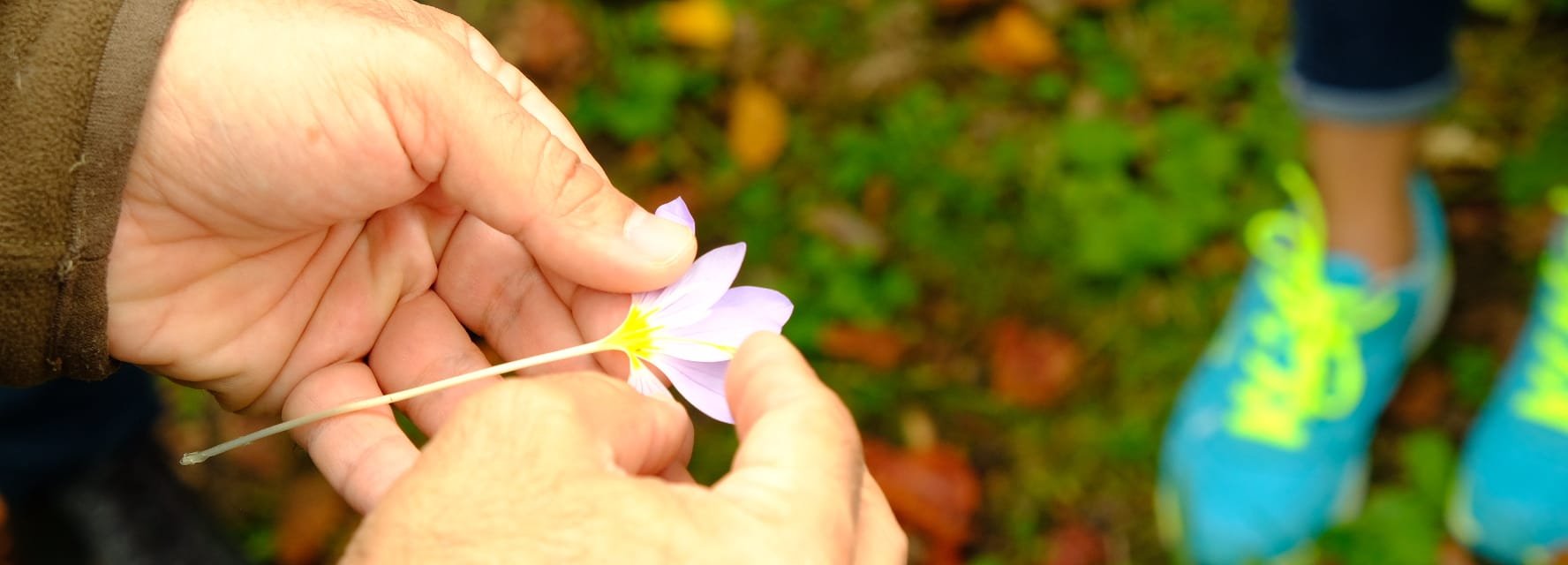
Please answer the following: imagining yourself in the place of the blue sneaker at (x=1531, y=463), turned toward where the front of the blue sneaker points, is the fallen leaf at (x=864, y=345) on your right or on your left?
on your right

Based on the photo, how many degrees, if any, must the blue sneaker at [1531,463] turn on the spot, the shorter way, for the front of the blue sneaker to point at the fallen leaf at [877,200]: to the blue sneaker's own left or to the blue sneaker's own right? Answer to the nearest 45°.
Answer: approximately 90° to the blue sneaker's own right

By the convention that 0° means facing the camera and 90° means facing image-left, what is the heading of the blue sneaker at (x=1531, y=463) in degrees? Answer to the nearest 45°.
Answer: approximately 0°

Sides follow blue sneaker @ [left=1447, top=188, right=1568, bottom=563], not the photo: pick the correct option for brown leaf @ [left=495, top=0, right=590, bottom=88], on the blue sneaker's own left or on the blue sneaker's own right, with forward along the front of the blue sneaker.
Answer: on the blue sneaker's own right

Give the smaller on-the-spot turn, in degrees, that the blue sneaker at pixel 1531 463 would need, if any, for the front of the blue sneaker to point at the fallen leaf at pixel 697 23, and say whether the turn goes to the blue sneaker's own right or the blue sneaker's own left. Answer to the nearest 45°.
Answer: approximately 90° to the blue sneaker's own right

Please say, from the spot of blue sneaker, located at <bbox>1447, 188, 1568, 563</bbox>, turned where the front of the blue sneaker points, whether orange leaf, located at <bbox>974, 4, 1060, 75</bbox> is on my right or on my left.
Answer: on my right

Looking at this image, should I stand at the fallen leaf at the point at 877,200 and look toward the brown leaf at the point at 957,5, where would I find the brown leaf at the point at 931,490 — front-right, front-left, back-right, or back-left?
back-right

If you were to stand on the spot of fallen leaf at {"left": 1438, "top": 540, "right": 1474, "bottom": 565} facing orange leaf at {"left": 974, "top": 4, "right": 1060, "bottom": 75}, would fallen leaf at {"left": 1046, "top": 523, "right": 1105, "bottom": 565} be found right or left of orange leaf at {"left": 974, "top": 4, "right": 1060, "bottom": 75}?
left

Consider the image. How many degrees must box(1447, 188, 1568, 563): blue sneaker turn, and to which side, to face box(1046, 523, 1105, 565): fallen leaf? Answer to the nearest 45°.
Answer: approximately 45° to its right

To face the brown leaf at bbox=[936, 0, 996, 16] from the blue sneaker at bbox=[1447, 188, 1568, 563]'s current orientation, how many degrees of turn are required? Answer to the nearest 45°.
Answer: approximately 90° to its right

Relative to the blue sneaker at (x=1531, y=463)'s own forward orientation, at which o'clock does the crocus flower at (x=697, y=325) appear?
The crocus flower is roughly at 1 o'clock from the blue sneaker.

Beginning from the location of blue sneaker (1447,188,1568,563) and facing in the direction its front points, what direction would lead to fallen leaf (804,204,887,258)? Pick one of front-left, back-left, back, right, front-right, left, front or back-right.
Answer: right

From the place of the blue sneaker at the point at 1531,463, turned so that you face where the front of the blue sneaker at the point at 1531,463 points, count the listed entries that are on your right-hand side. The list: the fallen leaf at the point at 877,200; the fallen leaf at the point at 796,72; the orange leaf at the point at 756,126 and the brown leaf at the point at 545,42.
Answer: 4
